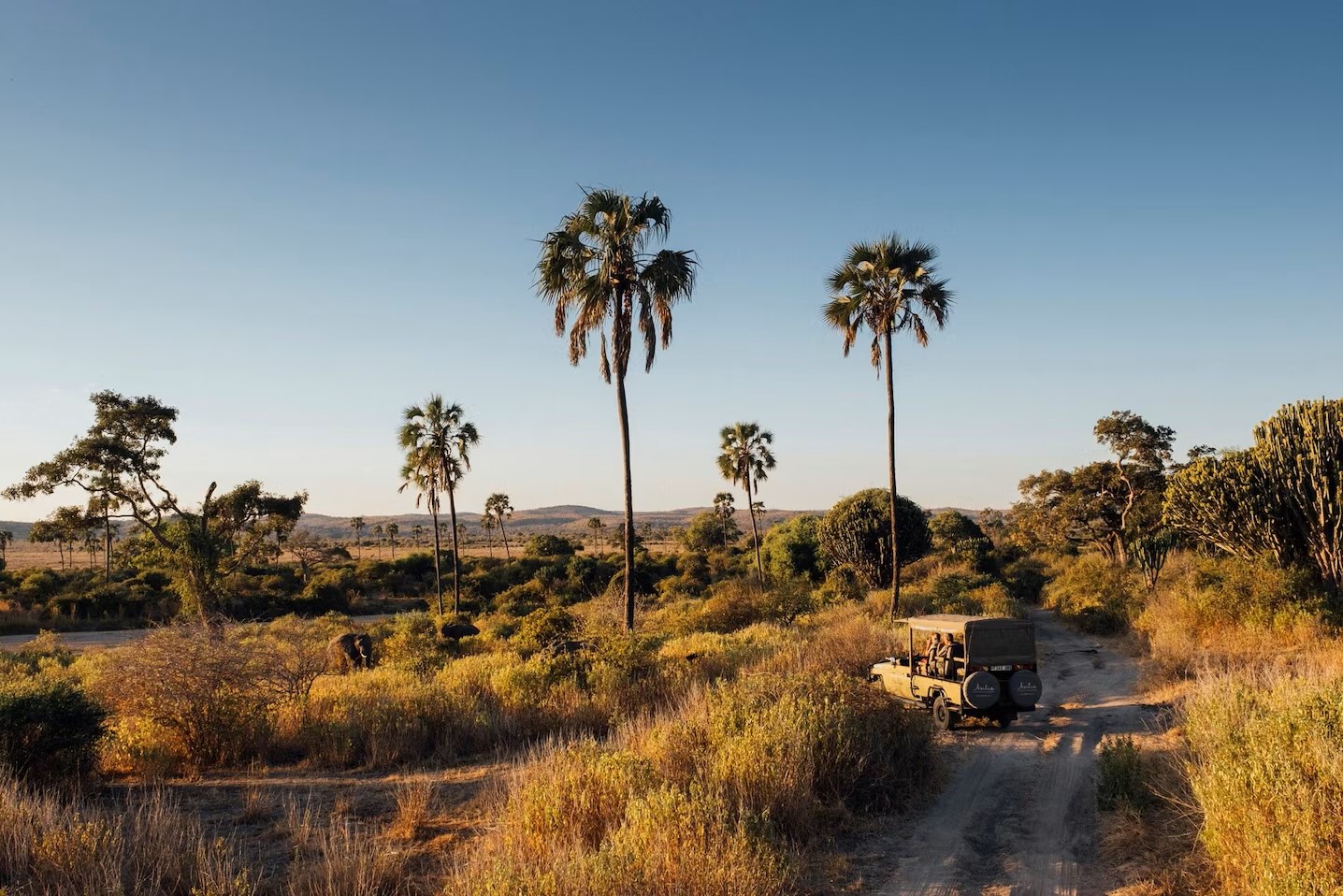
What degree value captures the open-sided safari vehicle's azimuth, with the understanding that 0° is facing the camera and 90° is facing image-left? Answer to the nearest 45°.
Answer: approximately 135°

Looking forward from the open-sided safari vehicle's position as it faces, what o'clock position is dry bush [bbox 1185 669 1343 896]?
The dry bush is roughly at 7 o'clock from the open-sided safari vehicle.

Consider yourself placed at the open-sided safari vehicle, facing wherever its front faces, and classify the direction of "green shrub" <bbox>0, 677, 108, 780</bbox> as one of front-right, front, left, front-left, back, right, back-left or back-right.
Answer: left

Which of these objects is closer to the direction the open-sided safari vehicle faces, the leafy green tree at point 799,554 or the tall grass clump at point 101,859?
the leafy green tree

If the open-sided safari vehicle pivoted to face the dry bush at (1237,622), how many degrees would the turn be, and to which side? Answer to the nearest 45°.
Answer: approximately 90° to its right

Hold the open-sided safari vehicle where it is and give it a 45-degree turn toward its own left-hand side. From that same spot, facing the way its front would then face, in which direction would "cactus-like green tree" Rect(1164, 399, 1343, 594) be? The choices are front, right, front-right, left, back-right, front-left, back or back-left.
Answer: back-right

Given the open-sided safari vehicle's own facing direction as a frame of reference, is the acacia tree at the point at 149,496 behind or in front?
in front

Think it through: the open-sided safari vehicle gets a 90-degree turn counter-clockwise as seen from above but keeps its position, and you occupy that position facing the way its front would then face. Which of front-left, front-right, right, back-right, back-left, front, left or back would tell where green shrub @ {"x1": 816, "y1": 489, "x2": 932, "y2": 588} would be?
back-right

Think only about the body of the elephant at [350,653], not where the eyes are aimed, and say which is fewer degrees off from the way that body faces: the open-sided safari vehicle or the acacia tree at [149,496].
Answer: the open-sided safari vehicle

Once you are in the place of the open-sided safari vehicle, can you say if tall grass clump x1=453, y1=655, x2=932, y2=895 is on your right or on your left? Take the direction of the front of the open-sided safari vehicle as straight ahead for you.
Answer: on your left

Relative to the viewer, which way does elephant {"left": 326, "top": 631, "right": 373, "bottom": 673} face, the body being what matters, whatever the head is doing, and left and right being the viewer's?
facing the viewer and to the right of the viewer

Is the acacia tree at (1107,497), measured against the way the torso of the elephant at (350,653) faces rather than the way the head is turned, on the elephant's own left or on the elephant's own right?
on the elephant's own left

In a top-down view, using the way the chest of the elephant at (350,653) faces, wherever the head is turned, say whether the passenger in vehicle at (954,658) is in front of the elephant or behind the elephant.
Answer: in front
